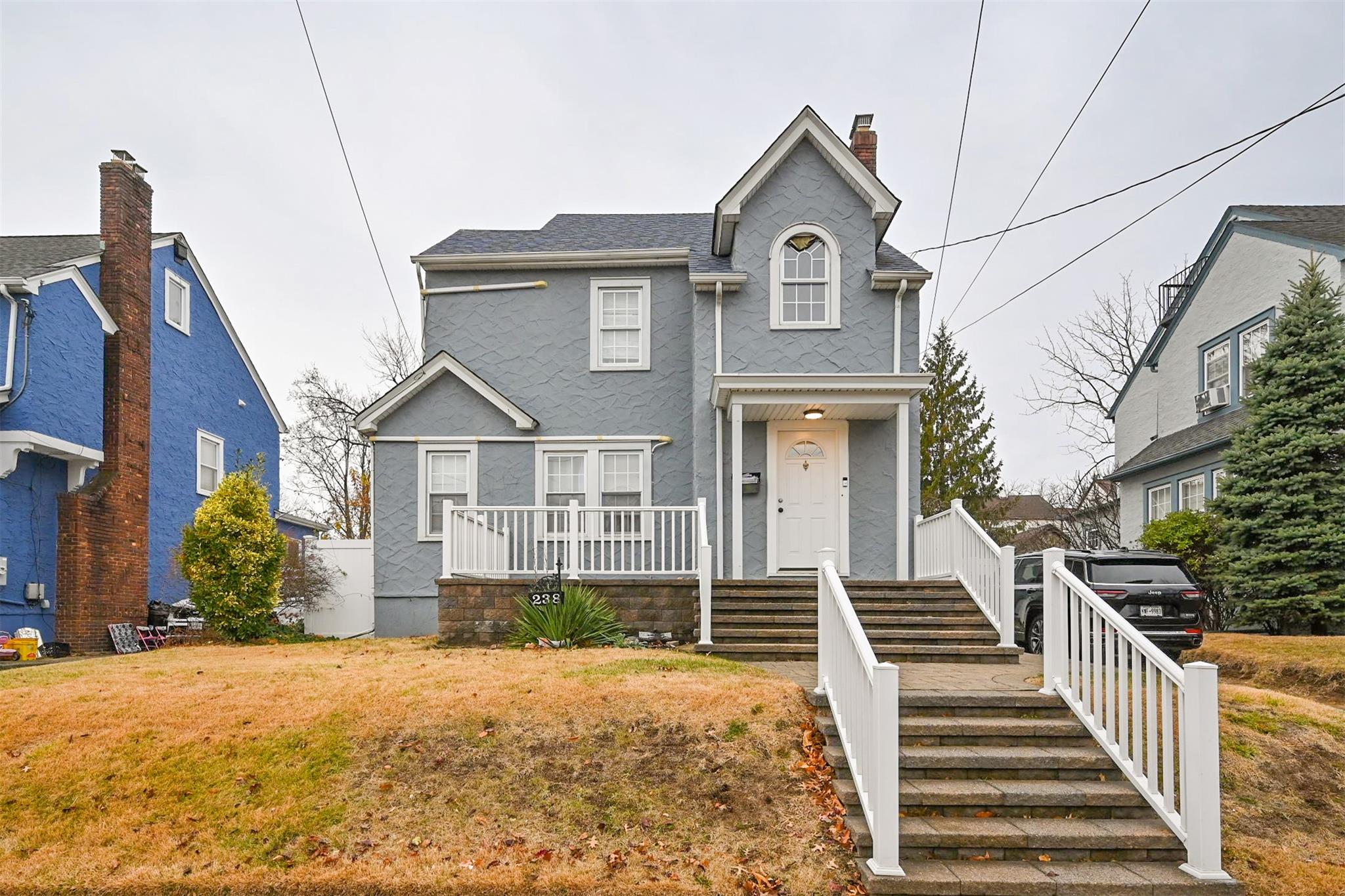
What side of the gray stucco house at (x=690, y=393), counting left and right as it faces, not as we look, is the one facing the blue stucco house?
right

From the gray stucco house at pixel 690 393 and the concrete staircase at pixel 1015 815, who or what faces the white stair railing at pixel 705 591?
the gray stucco house

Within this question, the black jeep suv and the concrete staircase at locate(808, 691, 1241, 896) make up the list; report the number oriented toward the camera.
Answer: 1

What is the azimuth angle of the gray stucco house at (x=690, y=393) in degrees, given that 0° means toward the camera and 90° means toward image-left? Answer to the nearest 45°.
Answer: approximately 0°

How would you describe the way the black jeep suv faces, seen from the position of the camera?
facing away from the viewer and to the left of the viewer

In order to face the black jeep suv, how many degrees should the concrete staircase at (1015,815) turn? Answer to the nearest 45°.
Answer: approximately 180°

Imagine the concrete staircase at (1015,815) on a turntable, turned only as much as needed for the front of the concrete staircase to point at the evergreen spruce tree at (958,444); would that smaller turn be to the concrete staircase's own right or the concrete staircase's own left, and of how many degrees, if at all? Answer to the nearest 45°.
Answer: approximately 180°

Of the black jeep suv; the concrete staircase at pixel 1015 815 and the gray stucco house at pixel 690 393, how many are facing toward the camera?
2

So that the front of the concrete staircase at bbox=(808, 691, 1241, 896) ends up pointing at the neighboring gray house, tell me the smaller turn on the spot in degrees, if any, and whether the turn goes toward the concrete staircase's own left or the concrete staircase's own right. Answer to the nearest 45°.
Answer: approximately 180°

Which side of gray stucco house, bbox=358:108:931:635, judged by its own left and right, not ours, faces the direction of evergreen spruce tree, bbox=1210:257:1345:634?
left
